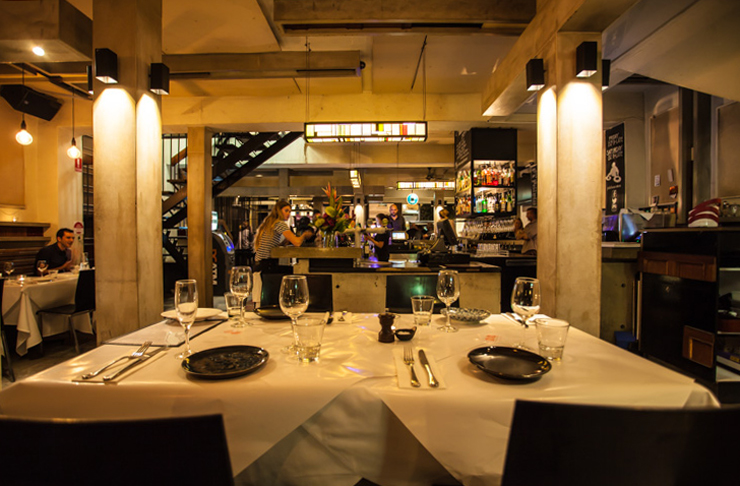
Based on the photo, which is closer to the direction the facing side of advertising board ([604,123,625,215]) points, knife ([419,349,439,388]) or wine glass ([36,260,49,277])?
the wine glass

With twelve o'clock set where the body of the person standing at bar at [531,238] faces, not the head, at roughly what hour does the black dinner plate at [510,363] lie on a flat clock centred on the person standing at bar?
The black dinner plate is roughly at 9 o'clock from the person standing at bar.

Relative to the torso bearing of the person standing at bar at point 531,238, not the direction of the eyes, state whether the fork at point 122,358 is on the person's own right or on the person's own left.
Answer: on the person's own left

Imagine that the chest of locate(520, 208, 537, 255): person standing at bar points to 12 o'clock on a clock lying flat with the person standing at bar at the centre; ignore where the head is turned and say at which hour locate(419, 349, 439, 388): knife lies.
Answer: The knife is roughly at 9 o'clock from the person standing at bar.

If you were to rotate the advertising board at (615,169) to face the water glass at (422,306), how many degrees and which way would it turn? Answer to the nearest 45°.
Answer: approximately 45° to its left

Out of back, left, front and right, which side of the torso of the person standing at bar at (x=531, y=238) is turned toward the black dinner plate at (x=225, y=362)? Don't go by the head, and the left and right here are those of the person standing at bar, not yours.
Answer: left

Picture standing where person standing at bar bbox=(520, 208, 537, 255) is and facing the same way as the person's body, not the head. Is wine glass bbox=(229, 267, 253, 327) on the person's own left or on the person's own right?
on the person's own left

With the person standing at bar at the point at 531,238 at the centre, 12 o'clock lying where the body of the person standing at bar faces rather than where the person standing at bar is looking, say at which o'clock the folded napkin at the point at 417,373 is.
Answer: The folded napkin is roughly at 9 o'clock from the person standing at bar.

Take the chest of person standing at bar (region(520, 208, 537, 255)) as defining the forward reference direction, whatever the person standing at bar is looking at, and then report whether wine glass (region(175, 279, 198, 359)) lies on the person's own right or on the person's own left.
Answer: on the person's own left

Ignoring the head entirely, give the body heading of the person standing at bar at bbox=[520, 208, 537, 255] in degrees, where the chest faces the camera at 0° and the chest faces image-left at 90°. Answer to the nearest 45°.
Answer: approximately 90°
